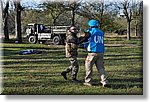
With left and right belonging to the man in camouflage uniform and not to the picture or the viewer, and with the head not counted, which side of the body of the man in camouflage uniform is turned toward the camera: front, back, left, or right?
right

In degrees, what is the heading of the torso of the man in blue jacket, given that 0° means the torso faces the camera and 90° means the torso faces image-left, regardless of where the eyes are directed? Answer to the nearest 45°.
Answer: approximately 135°

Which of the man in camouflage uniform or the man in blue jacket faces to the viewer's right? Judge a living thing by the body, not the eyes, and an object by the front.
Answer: the man in camouflage uniform

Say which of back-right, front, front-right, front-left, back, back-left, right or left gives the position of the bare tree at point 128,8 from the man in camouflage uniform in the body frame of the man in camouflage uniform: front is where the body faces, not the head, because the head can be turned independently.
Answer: left

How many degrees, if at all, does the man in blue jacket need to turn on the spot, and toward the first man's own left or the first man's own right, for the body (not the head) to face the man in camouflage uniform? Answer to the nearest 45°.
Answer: approximately 45° to the first man's own left

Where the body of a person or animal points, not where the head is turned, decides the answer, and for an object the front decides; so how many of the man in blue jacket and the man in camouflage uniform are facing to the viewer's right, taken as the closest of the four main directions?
1

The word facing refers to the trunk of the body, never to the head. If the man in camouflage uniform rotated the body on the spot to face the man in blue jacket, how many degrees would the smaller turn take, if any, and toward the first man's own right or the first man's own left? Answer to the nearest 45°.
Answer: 0° — they already face them
